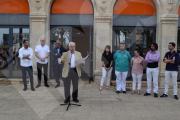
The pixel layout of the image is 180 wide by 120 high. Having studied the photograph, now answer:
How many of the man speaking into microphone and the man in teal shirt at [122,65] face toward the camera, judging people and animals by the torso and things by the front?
2

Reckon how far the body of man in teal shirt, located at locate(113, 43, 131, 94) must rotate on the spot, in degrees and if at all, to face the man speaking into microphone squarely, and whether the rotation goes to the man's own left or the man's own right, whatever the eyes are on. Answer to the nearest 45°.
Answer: approximately 45° to the man's own right

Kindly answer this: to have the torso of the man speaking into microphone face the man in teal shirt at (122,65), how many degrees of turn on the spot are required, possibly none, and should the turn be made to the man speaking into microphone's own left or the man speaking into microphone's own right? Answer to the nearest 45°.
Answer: approximately 135° to the man speaking into microphone's own left

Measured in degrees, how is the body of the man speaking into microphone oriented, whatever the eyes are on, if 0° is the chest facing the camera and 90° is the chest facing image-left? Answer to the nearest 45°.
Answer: approximately 0°
